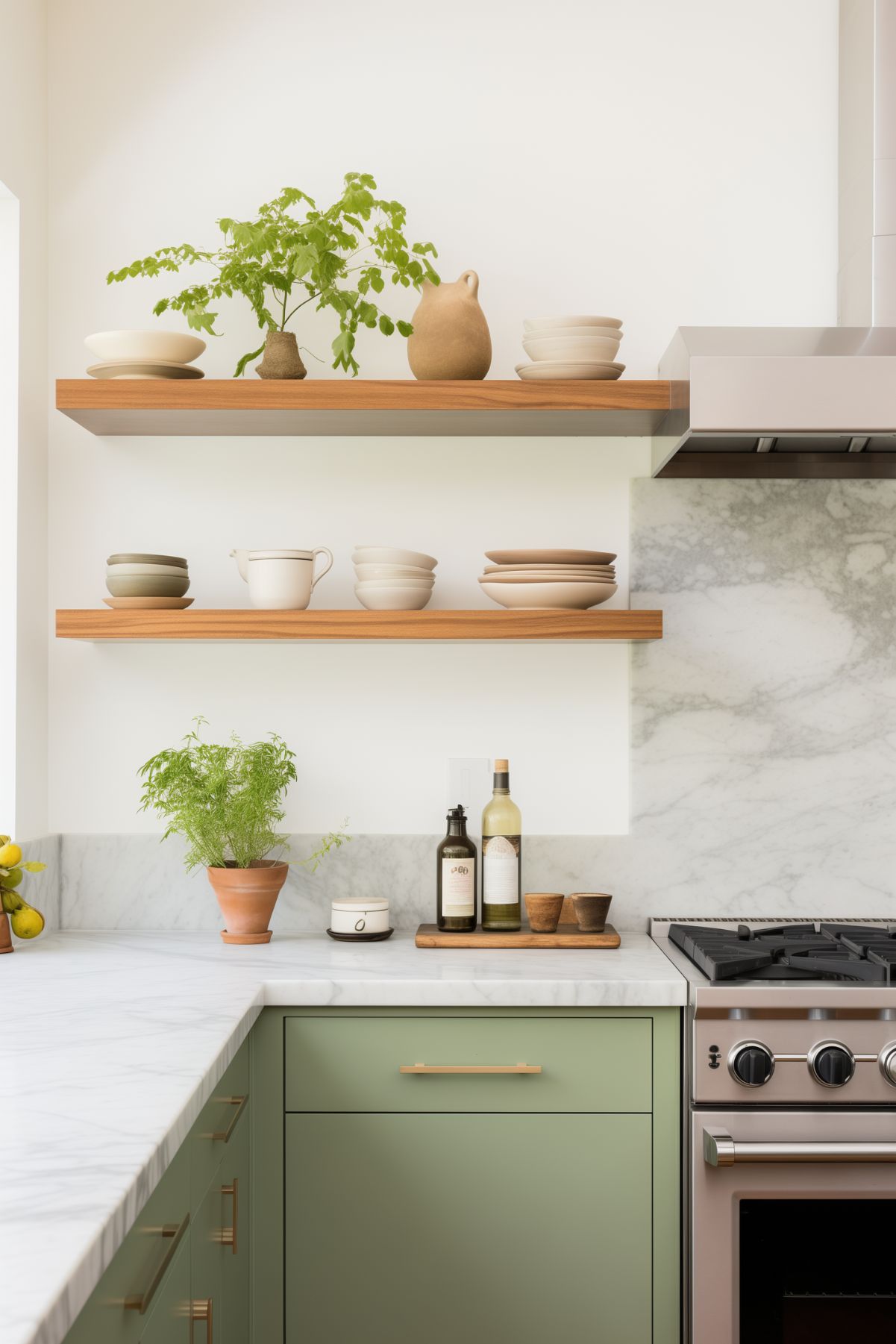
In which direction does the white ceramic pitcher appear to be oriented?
to the viewer's left

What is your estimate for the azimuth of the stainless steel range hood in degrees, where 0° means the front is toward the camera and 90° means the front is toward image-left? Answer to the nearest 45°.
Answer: approximately 0°

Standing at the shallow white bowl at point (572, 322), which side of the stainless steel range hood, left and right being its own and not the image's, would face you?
right

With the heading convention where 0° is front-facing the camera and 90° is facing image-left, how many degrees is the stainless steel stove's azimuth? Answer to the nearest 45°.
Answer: approximately 0°

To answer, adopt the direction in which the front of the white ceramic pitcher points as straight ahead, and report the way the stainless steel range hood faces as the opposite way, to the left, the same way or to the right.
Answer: to the left
